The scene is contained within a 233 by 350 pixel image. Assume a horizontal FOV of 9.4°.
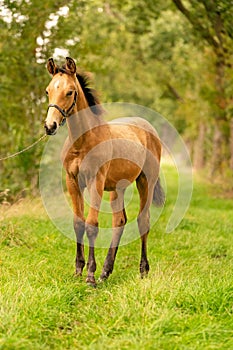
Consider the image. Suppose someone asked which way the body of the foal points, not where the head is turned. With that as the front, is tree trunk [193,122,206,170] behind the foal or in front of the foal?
behind

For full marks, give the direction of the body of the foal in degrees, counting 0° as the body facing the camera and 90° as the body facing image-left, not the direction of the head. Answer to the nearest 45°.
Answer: approximately 45°
